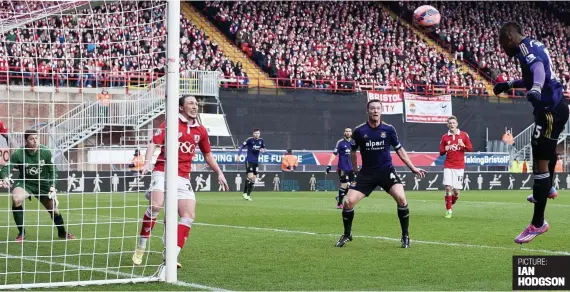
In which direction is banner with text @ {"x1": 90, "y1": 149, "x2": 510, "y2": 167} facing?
toward the camera

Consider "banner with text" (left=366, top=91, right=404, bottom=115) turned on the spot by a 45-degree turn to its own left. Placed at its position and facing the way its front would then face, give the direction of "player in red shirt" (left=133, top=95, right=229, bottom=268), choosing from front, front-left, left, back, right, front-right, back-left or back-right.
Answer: front-right

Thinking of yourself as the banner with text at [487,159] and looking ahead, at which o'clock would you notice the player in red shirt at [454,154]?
The player in red shirt is roughly at 12 o'clock from the banner with text.

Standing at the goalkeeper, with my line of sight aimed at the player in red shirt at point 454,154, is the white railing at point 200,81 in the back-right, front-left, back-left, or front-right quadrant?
front-left

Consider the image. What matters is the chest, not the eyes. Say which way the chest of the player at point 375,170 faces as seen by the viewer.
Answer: toward the camera

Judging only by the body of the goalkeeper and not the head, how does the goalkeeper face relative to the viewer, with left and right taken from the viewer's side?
facing the viewer

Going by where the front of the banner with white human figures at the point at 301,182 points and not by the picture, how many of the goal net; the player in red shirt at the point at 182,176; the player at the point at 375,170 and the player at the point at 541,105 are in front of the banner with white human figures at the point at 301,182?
4

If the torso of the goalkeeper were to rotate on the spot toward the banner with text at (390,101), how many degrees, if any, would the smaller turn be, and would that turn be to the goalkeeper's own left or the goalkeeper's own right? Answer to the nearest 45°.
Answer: approximately 135° to the goalkeeper's own left

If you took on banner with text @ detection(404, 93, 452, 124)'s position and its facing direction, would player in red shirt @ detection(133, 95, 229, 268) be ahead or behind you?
ahead

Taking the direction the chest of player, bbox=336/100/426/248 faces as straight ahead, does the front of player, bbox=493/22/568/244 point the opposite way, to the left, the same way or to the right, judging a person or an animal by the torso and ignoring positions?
to the right

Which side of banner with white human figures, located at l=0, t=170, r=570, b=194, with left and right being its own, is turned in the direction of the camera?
front

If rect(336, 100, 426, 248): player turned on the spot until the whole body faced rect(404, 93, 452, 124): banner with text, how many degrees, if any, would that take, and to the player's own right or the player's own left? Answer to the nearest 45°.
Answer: approximately 180°

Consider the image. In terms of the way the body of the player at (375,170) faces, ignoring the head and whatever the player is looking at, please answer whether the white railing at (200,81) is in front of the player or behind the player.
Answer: behind

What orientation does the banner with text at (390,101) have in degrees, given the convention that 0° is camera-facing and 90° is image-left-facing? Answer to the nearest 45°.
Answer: approximately 0°
